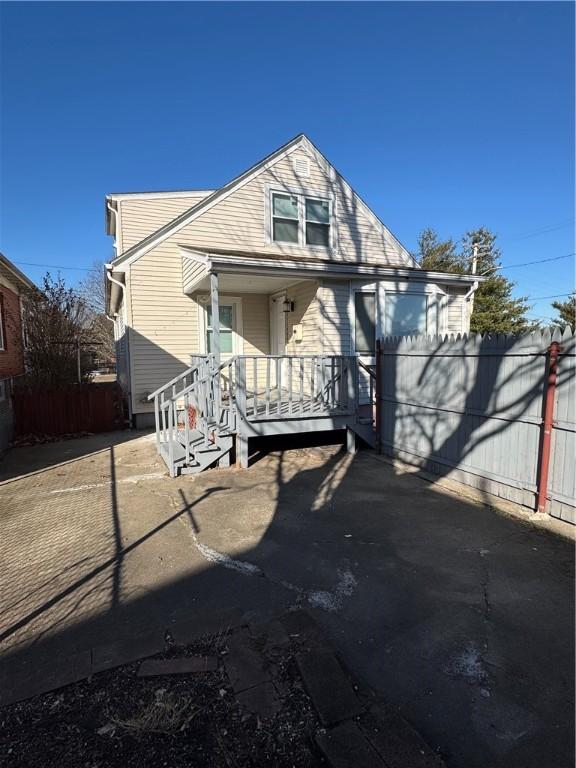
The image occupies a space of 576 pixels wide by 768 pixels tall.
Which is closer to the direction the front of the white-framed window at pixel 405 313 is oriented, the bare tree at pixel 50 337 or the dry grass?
the dry grass

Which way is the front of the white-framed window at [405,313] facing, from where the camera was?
facing the viewer

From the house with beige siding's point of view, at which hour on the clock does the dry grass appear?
The dry grass is roughly at 12 o'clock from the house with beige siding.

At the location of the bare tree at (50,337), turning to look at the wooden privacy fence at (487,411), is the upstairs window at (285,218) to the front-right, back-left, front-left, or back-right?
front-left

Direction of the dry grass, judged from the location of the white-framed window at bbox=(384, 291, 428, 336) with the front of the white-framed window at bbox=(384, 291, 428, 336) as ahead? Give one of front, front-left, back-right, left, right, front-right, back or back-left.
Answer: front

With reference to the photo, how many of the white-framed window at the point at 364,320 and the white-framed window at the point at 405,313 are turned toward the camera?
2

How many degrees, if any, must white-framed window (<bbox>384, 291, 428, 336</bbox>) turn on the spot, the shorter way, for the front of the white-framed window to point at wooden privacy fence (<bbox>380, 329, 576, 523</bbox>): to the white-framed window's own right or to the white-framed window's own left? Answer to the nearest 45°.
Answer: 0° — it already faces it

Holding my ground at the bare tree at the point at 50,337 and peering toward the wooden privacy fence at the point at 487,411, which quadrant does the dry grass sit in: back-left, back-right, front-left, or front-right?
front-right

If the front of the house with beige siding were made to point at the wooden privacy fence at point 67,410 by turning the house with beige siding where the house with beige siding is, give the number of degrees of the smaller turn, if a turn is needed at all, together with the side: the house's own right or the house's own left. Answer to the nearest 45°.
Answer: approximately 90° to the house's own right

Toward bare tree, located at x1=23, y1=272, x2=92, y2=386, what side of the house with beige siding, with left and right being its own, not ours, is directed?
right

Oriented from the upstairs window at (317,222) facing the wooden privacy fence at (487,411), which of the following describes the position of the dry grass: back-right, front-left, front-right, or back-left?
front-right

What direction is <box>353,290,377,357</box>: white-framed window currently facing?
toward the camera

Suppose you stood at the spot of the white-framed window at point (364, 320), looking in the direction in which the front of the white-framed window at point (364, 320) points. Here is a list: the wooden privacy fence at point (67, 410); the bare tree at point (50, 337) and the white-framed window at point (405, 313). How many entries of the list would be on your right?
2
